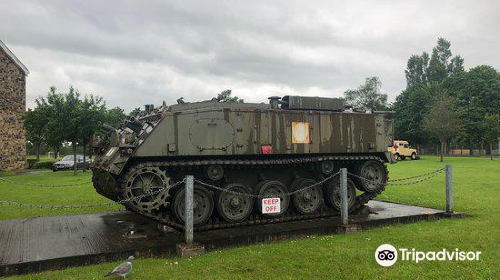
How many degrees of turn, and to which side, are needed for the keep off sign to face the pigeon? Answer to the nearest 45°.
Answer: approximately 45° to its right

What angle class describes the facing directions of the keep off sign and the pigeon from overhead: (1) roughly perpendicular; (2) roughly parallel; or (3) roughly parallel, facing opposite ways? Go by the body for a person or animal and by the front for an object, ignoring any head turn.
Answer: roughly perpendicular

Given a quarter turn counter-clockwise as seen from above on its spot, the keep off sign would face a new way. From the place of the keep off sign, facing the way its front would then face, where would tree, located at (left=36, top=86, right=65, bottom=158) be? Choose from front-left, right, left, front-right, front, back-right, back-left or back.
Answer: back-left

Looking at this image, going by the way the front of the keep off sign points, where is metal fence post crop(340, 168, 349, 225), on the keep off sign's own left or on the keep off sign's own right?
on the keep off sign's own left

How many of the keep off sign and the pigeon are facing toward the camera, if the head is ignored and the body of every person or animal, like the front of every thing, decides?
1

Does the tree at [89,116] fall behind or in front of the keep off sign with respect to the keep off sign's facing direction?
behind

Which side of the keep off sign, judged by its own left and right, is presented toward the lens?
front

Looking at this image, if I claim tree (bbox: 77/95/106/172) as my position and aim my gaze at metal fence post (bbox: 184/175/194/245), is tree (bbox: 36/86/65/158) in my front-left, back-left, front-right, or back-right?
back-right

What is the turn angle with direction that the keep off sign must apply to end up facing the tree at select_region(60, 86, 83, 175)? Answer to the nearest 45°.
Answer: approximately 135° to its right

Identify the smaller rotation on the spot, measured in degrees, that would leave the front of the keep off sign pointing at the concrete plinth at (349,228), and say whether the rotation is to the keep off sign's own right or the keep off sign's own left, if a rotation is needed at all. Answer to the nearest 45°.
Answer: approximately 90° to the keep off sign's own left
